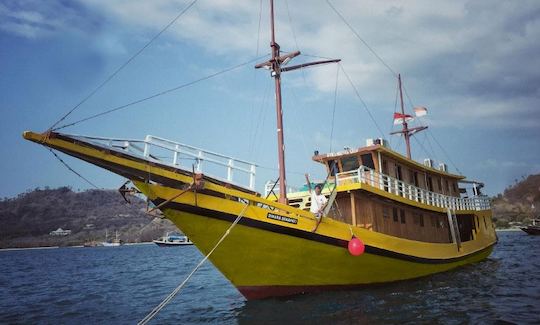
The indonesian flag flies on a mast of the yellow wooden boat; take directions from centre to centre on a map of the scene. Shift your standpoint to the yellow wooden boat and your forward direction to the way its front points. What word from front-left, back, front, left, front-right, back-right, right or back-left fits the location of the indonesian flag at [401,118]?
back

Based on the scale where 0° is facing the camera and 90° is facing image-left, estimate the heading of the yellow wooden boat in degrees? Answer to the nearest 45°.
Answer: approximately 45°
